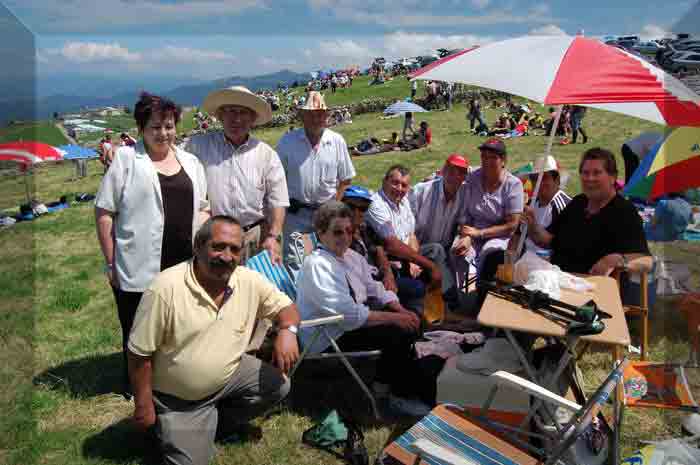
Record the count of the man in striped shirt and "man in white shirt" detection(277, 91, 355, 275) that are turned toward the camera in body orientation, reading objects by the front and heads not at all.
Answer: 2

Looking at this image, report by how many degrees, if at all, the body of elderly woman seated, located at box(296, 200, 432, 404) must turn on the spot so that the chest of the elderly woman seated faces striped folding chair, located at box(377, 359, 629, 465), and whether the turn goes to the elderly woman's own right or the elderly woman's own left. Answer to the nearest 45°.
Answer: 0° — they already face it

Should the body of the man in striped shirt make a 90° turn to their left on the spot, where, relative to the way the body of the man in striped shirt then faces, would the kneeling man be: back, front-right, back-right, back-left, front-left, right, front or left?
right

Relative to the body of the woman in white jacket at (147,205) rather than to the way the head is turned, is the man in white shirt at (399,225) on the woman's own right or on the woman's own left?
on the woman's own left

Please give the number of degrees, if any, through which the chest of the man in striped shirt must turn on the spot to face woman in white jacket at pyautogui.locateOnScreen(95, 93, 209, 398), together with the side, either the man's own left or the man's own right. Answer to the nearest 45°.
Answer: approximately 45° to the man's own right

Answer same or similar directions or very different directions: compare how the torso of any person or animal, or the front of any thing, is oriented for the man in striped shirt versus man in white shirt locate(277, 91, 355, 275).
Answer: same or similar directions

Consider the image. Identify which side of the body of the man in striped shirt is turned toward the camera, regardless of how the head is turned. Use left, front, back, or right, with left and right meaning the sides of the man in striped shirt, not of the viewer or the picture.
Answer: front

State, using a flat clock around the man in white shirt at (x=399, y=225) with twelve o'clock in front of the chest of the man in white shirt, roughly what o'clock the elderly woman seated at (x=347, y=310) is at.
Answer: The elderly woman seated is roughly at 2 o'clock from the man in white shirt.

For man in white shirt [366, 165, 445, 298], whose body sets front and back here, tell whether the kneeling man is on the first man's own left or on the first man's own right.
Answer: on the first man's own right

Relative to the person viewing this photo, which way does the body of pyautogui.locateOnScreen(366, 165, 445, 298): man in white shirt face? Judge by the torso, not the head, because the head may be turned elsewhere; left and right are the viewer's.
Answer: facing the viewer and to the right of the viewer

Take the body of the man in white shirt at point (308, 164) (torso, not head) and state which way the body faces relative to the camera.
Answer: toward the camera

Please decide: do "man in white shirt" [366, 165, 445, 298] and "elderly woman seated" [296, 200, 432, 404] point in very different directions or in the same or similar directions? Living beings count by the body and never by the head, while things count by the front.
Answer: same or similar directions

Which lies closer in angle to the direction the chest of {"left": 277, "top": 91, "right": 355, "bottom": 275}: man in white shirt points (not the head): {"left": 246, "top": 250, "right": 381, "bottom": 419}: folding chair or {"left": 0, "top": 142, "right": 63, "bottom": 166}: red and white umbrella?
the folding chair

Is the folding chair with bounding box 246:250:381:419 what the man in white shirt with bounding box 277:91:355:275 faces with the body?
yes

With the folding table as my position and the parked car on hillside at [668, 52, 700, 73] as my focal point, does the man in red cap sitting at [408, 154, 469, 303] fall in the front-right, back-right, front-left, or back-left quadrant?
front-left

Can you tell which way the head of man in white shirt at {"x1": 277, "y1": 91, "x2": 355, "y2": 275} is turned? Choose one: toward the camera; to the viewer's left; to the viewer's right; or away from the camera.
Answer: toward the camera

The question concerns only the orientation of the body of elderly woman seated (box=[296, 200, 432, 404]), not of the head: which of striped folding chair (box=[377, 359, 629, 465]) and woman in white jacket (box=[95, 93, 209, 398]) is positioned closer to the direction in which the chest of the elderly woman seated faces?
the striped folding chair
